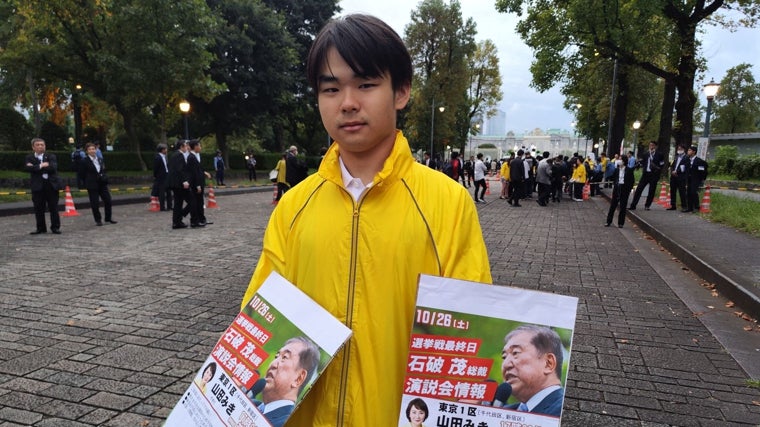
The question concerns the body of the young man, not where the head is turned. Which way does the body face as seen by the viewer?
toward the camera

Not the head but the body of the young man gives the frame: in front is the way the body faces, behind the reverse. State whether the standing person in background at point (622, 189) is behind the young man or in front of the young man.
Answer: behind

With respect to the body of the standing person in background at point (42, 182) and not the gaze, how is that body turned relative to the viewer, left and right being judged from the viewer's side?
facing the viewer

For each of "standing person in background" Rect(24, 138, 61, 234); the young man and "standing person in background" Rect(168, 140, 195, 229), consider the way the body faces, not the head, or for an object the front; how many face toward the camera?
2

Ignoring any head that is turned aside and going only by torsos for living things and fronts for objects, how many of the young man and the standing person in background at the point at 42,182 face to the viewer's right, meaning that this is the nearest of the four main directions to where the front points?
0

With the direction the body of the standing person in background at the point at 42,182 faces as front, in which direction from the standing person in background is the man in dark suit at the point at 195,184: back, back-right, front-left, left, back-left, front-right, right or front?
left

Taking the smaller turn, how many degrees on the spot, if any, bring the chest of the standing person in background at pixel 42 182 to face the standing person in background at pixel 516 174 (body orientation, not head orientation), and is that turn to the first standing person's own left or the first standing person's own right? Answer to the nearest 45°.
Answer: approximately 90° to the first standing person's own left
